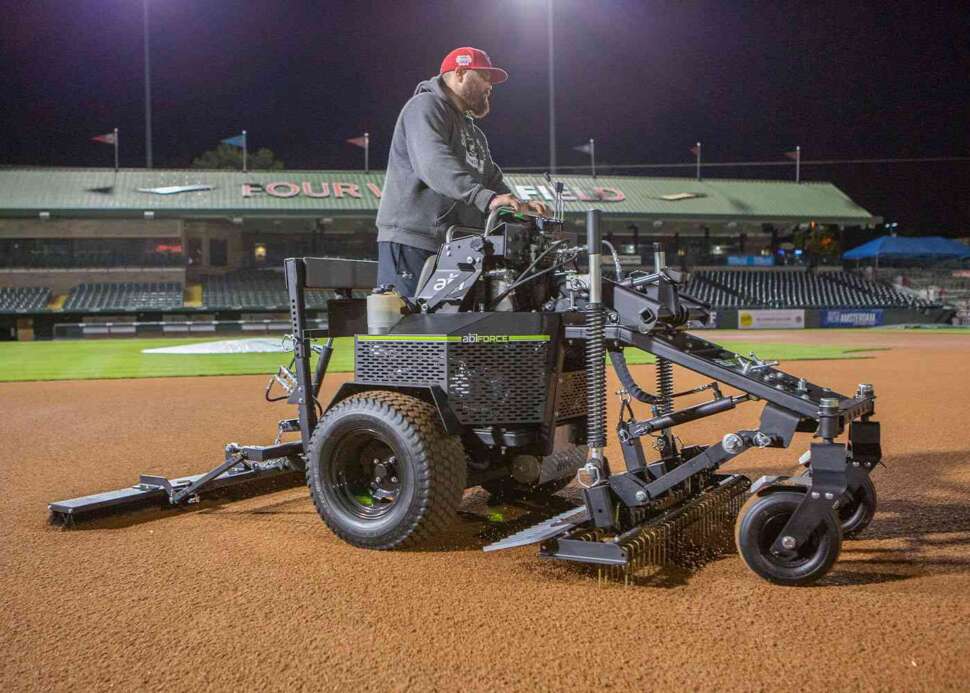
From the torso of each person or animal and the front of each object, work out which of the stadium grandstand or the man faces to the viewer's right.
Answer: the man

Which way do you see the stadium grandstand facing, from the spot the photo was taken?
facing the viewer

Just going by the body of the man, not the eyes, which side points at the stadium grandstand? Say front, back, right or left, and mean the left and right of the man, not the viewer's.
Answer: left

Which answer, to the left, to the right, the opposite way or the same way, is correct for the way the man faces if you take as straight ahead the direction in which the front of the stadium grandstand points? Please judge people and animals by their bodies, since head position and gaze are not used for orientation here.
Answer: to the left

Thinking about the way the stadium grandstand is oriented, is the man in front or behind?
in front

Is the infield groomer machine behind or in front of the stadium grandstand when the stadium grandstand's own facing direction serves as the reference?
in front

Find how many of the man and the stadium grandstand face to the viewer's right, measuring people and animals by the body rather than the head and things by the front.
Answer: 1

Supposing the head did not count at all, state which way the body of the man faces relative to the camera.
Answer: to the viewer's right
